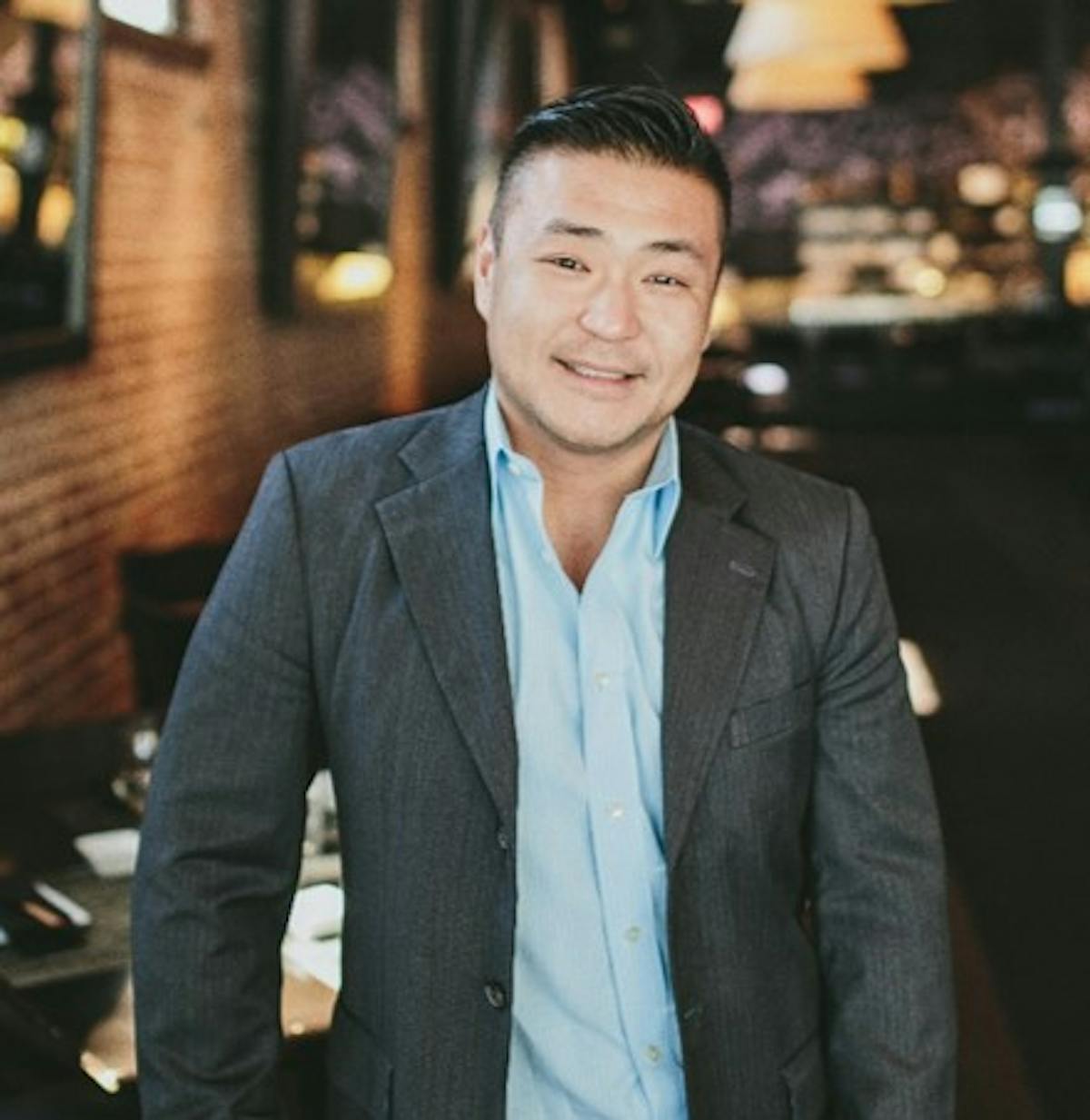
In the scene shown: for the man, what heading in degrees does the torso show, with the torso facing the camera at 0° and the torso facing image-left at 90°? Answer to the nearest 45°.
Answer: approximately 0°
